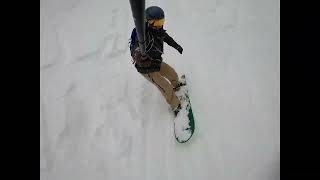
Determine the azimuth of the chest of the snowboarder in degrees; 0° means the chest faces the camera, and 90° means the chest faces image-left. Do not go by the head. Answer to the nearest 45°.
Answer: approximately 315°
